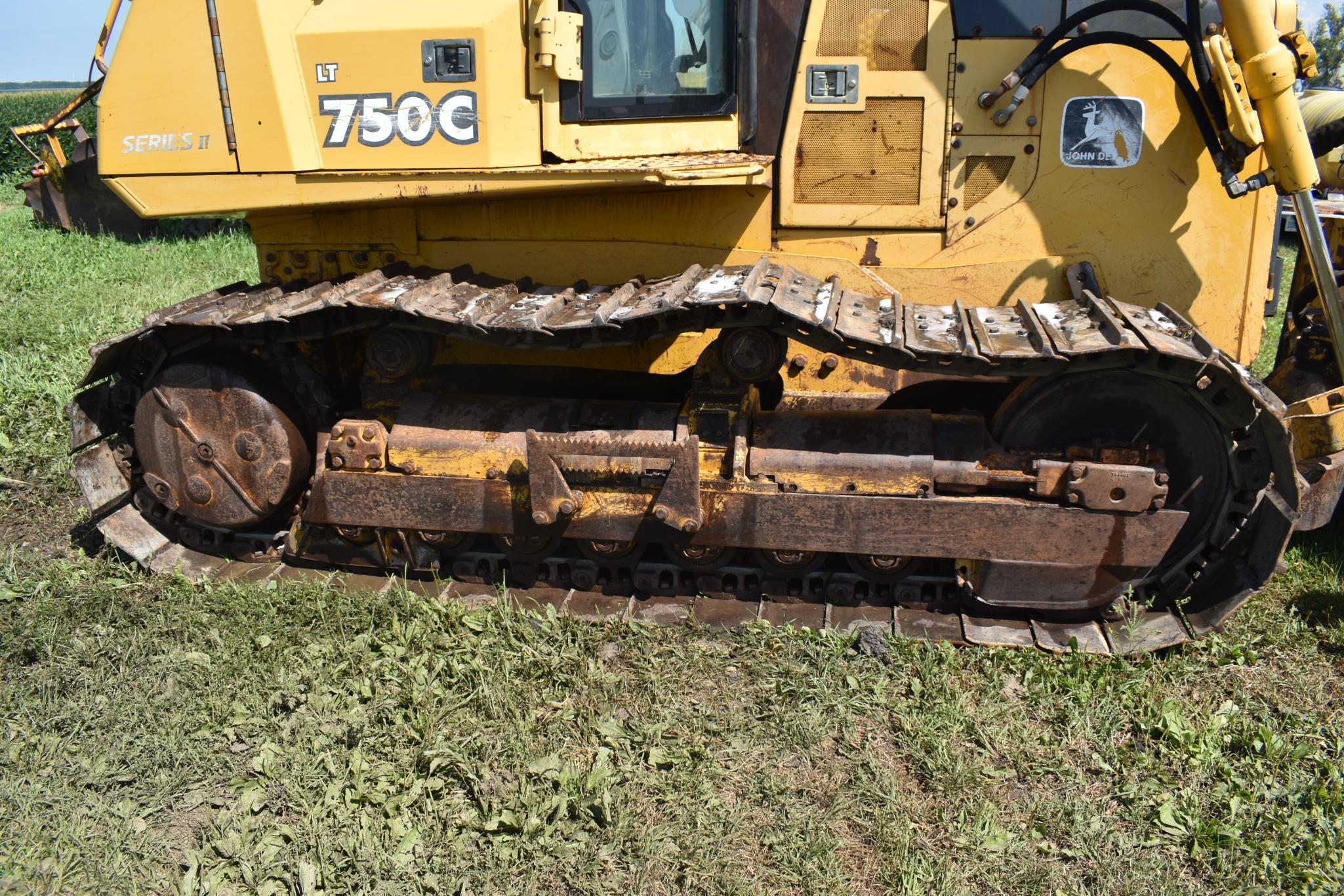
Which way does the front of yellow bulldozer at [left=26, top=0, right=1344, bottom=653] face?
to the viewer's right
